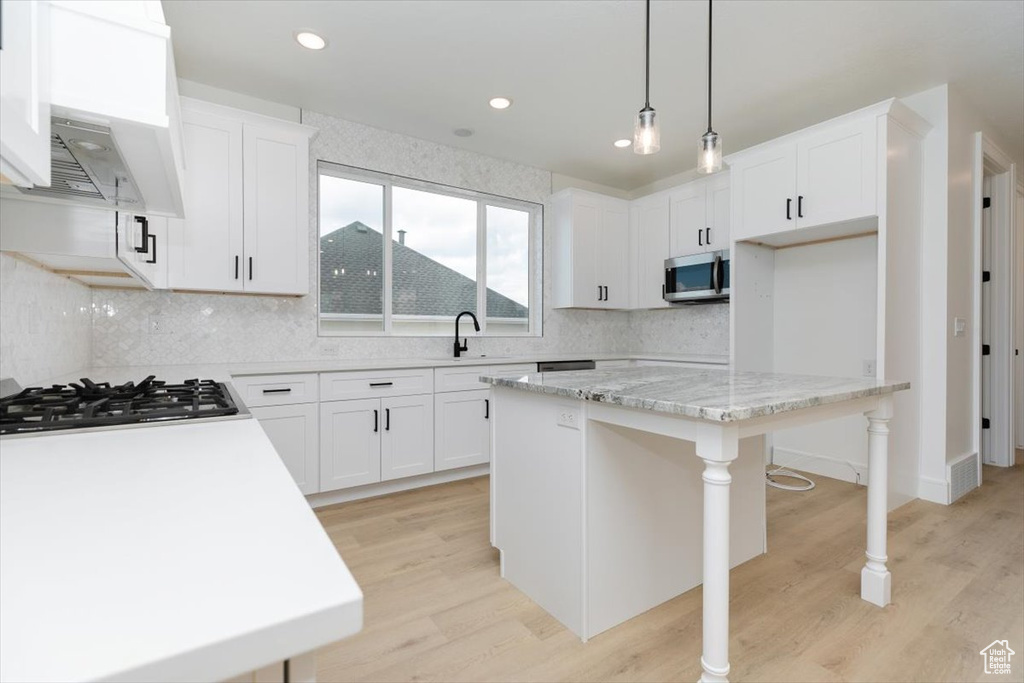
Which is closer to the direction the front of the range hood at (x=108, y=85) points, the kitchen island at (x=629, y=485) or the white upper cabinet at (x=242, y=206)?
the kitchen island

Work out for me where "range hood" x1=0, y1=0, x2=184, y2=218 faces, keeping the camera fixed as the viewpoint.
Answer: facing to the right of the viewer

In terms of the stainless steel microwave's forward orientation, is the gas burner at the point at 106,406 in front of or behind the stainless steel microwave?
in front

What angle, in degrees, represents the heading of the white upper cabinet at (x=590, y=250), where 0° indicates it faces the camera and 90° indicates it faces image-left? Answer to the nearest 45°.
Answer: approximately 315°

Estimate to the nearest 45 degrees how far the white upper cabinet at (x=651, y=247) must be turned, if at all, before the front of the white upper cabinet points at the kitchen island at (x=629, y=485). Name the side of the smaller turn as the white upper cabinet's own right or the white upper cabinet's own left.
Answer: approximately 45° to the white upper cabinet's own left

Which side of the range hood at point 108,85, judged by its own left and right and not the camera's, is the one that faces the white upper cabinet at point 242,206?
left
